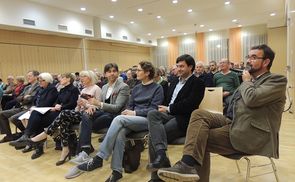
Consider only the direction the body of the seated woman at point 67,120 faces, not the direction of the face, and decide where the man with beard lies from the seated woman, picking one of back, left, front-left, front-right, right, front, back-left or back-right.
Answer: left

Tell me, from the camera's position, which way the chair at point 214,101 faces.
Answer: facing the viewer and to the left of the viewer

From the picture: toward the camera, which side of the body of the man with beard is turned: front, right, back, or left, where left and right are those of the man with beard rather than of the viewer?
left

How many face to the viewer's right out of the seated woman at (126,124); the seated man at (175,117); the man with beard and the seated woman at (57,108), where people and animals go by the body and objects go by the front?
0

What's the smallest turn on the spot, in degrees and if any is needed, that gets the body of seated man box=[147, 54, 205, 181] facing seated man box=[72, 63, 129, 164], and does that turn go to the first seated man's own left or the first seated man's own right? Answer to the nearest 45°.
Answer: approximately 90° to the first seated man's own right

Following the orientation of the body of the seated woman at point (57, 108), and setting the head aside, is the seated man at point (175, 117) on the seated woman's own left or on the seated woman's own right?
on the seated woman's own left

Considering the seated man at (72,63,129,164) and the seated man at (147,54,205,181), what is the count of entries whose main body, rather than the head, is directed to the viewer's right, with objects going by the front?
0

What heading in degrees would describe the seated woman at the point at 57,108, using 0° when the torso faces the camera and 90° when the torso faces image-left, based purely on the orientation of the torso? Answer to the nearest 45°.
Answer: approximately 45°

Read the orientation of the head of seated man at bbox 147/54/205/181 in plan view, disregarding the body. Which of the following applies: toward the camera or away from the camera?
toward the camera

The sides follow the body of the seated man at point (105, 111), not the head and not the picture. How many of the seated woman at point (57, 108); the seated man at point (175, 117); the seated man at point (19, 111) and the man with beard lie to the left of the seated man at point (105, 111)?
2

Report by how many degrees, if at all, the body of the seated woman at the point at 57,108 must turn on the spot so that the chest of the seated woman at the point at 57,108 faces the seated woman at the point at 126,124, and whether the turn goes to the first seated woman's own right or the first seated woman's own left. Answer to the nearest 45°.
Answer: approximately 90° to the first seated woman's own left

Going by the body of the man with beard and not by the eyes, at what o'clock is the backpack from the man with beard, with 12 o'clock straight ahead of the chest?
The backpack is roughly at 1 o'clock from the man with beard.

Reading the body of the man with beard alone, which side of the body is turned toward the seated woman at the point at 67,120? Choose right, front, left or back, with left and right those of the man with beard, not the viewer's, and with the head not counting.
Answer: front

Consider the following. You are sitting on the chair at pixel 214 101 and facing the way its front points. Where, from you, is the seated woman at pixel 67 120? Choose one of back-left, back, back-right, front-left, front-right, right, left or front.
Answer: front-right

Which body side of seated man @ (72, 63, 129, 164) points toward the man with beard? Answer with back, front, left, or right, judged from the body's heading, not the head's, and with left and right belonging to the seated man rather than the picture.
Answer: left

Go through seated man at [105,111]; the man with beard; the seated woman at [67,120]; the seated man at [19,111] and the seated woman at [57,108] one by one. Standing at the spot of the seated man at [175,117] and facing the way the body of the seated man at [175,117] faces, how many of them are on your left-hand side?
1

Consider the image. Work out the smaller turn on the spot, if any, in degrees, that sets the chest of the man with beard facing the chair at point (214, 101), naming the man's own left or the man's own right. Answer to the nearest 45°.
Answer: approximately 90° to the man's own right
